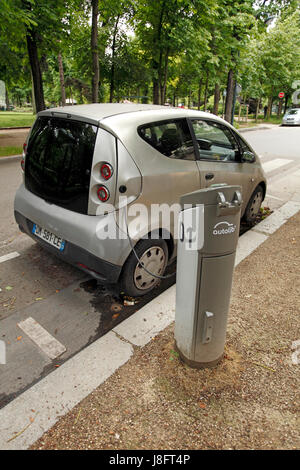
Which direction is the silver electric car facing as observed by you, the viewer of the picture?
facing away from the viewer and to the right of the viewer

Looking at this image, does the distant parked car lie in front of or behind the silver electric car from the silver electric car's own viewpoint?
in front
